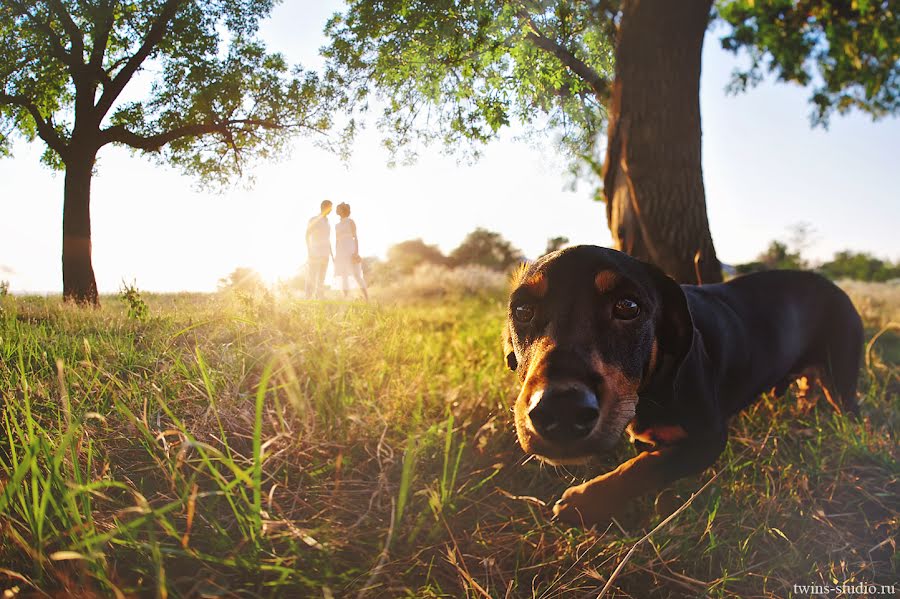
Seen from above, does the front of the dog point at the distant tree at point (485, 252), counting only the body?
no

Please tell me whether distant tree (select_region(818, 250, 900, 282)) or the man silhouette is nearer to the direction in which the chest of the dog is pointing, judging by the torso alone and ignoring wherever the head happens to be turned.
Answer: the man silhouette

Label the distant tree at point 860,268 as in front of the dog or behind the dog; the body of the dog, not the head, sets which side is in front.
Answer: behind

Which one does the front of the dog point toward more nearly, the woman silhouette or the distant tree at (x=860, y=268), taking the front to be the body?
the woman silhouette

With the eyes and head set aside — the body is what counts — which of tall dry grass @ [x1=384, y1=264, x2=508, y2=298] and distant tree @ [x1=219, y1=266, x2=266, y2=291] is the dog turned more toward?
the distant tree

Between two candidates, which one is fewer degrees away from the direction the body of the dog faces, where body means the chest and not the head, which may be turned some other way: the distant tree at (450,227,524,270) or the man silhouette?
the man silhouette
